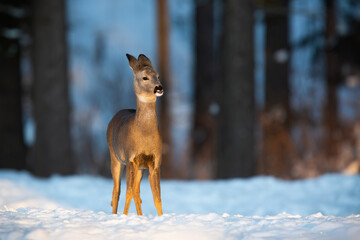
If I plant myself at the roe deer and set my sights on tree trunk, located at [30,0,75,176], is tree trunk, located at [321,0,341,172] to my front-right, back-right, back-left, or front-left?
front-right

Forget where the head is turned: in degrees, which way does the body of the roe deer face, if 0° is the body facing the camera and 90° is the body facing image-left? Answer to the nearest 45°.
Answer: approximately 315°

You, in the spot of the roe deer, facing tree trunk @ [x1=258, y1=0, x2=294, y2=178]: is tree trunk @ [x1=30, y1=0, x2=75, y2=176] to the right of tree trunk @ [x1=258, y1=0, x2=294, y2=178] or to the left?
left

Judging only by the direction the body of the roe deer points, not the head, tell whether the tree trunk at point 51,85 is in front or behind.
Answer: behind

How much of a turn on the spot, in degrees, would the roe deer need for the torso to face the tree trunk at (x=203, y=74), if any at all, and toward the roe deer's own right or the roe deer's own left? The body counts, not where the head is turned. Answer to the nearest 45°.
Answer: approximately 135° to the roe deer's own left

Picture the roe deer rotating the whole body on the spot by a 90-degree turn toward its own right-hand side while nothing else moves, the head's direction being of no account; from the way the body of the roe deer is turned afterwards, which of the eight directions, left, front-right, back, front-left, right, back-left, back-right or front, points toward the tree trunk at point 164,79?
back-right

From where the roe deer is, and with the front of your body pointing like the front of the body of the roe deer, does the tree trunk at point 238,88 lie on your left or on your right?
on your left

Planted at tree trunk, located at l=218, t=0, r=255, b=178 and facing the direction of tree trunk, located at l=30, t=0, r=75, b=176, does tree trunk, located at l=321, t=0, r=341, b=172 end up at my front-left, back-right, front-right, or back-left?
back-right

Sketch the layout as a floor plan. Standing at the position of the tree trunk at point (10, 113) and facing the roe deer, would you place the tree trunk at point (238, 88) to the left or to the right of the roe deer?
left
